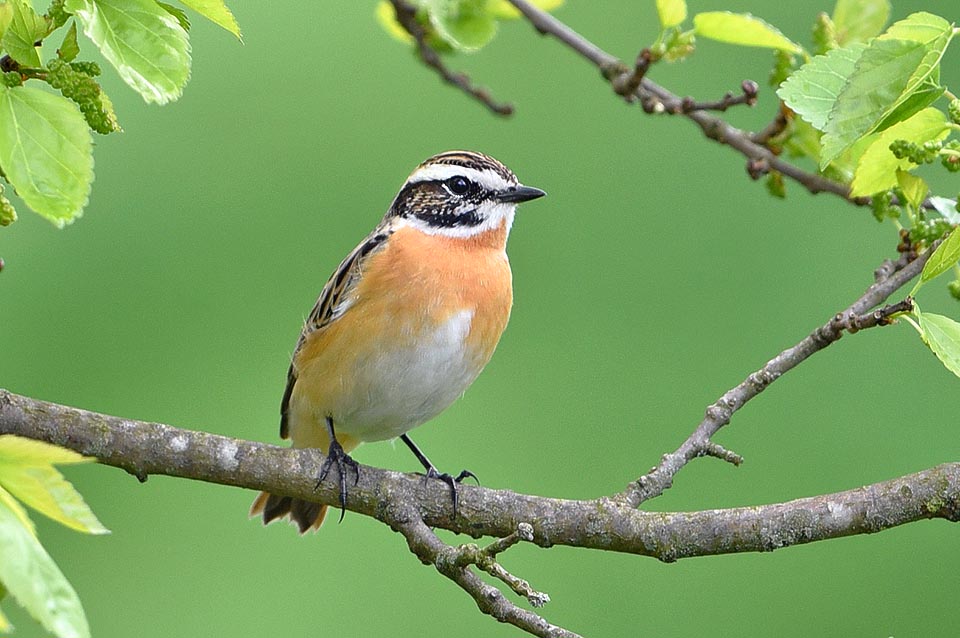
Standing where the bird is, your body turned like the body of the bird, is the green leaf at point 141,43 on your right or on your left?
on your right

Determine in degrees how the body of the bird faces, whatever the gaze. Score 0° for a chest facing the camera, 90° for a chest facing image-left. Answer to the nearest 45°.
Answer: approximately 315°

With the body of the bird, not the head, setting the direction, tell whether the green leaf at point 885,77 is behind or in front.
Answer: in front

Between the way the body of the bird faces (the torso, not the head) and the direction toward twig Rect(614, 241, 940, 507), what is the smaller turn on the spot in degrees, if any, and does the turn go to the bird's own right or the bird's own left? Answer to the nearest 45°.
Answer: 0° — it already faces it

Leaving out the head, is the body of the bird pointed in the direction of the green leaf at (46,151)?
no

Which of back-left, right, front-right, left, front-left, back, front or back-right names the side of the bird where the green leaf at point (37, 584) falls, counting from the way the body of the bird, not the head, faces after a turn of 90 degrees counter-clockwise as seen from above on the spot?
back-left

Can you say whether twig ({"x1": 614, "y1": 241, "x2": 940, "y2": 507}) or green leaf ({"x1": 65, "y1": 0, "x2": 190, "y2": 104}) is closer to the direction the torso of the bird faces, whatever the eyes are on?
the twig

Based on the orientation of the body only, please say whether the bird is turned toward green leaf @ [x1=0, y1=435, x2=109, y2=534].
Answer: no
